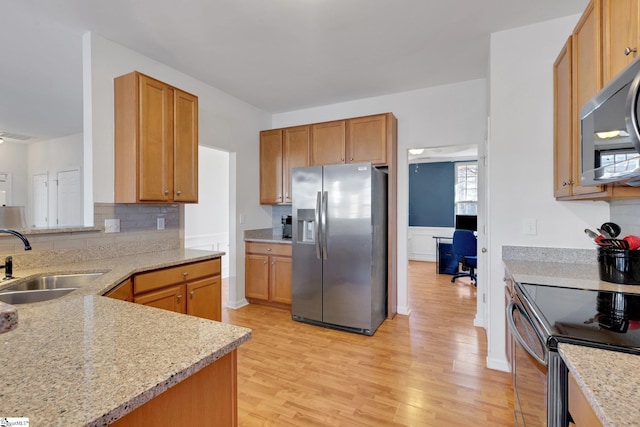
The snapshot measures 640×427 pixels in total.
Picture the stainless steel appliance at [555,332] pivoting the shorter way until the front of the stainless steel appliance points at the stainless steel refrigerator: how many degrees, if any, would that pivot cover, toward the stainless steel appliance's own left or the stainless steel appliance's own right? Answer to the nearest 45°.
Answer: approximately 45° to the stainless steel appliance's own right

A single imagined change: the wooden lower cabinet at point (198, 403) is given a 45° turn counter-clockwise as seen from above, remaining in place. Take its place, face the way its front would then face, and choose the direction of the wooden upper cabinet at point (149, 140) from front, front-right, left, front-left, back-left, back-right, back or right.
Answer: front

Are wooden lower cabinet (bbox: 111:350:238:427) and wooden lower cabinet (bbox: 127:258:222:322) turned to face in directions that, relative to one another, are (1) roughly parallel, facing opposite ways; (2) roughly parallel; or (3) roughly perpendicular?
roughly perpendicular

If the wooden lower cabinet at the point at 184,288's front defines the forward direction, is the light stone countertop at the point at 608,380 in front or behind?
in front

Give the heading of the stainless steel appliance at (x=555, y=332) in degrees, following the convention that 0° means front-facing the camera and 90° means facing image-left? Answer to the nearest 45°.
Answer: approximately 90°

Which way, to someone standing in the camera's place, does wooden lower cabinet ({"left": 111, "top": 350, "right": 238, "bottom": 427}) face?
facing away from the viewer and to the right of the viewer

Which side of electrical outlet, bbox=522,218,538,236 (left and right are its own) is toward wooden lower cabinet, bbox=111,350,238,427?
front

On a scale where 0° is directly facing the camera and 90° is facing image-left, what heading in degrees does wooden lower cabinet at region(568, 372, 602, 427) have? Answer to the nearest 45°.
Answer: approximately 90°

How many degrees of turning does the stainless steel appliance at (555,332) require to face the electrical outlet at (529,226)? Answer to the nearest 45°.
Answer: approximately 90° to its right

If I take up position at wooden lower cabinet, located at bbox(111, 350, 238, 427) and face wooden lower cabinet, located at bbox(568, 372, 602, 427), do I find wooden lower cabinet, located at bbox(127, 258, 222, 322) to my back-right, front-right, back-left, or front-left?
back-left

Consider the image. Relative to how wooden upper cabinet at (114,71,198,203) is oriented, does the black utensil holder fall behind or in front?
in front

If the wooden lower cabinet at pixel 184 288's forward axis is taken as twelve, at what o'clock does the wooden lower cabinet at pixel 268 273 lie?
the wooden lower cabinet at pixel 268 273 is roughly at 9 o'clock from the wooden lower cabinet at pixel 184 288.

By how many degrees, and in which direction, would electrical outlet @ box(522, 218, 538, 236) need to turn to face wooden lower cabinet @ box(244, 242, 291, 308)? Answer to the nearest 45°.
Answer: approximately 90° to its right

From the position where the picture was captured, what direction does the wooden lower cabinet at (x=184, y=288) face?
facing the viewer and to the right of the viewer

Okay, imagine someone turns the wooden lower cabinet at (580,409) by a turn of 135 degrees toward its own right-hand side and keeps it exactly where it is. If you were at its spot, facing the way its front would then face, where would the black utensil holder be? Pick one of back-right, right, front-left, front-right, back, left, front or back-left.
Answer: front-left
